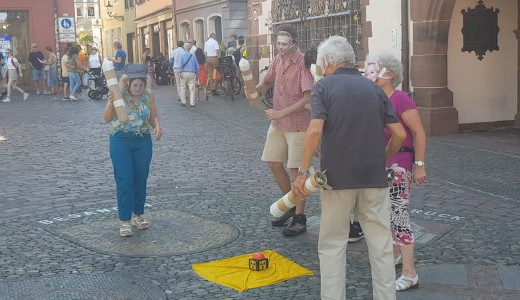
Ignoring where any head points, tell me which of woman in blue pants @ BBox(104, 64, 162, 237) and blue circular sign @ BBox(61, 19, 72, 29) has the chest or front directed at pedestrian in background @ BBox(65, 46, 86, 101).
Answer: the blue circular sign

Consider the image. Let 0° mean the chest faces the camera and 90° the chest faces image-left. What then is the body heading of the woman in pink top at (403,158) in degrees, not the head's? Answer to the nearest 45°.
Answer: approximately 90°

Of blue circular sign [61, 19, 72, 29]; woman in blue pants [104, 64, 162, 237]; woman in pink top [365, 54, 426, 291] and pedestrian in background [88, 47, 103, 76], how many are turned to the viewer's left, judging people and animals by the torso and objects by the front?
1

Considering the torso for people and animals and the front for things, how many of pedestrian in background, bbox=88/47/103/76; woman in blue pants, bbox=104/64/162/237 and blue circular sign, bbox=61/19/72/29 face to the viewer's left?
0

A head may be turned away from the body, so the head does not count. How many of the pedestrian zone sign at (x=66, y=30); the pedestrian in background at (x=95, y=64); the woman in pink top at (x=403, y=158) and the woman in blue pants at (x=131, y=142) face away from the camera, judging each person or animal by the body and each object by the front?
0

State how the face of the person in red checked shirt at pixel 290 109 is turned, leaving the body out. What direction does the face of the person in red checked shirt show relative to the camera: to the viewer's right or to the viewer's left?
to the viewer's left

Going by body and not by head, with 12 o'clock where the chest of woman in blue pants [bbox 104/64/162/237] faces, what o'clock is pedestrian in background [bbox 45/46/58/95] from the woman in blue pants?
The pedestrian in background is roughly at 6 o'clock from the woman in blue pants.

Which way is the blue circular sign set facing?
toward the camera

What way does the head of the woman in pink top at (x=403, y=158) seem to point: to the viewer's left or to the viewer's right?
to the viewer's left

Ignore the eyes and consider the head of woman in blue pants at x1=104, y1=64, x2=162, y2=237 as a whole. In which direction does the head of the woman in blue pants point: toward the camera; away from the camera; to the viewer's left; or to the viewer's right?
toward the camera

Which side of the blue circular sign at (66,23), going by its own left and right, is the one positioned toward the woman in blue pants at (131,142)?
front

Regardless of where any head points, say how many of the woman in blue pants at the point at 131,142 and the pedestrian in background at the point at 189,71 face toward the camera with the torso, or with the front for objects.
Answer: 1
